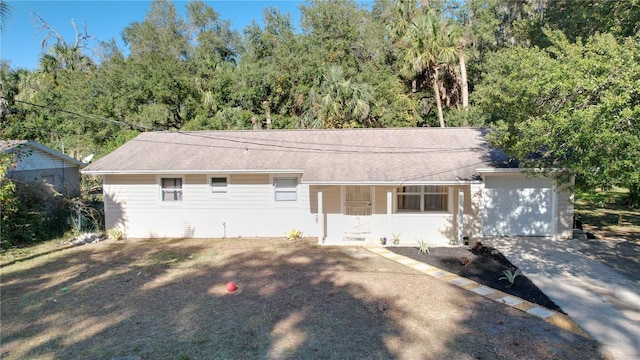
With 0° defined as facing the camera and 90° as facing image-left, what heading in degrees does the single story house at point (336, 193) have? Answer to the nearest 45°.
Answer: approximately 0°

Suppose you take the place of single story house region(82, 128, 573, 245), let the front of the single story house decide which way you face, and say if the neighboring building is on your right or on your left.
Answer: on your right

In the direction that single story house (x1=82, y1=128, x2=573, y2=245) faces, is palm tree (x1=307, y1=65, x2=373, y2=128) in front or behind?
behind

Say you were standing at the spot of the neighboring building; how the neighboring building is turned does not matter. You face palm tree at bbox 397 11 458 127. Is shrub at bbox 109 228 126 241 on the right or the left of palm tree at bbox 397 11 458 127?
right

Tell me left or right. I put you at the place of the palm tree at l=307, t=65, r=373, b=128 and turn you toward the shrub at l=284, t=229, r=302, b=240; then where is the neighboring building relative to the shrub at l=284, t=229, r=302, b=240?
right

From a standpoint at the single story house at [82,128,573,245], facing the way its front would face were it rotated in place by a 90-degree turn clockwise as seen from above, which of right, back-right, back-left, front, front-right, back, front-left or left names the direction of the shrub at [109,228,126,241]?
front
